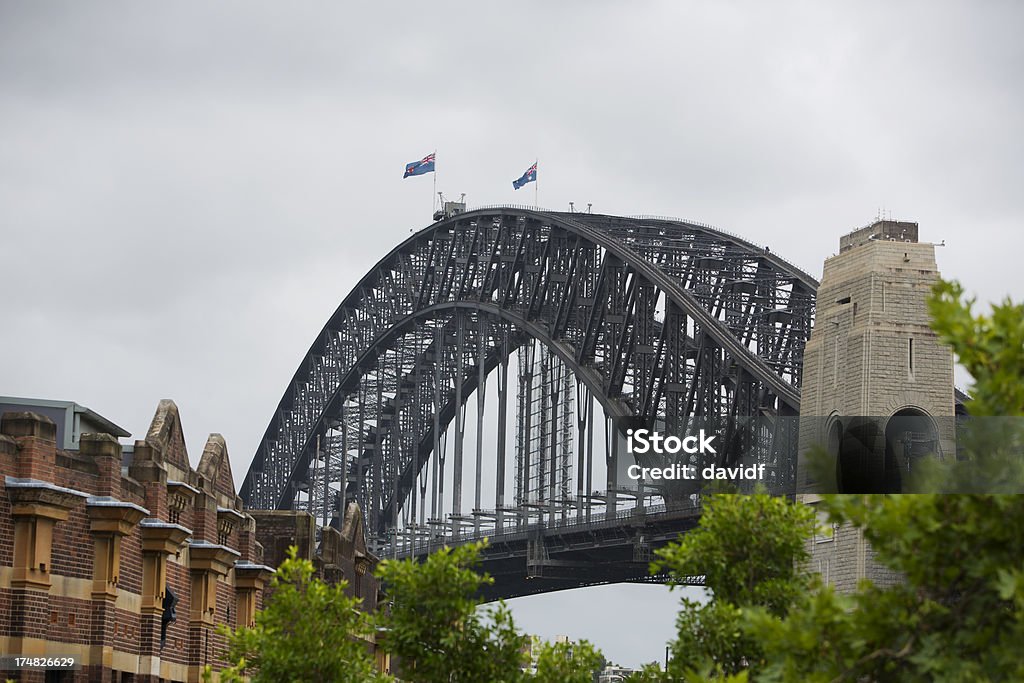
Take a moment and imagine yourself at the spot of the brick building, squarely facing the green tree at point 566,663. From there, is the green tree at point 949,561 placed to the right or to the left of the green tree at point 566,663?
right

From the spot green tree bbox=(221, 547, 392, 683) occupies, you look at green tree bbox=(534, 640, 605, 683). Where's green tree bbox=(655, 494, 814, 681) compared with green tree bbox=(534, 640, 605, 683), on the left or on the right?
right

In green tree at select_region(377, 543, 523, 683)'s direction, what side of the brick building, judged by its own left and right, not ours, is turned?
front

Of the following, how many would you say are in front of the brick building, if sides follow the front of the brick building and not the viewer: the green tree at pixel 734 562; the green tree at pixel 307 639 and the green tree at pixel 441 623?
3

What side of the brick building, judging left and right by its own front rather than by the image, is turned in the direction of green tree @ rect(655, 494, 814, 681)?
front

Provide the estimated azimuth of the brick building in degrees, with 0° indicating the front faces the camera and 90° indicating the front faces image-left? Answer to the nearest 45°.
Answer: approximately 315°

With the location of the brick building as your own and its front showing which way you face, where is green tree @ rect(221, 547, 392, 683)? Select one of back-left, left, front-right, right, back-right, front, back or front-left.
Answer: front

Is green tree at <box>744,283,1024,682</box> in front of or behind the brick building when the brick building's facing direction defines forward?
in front
